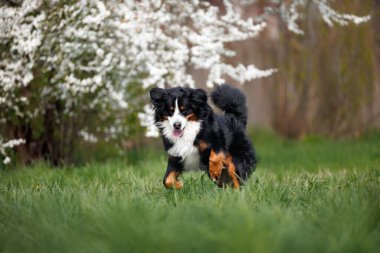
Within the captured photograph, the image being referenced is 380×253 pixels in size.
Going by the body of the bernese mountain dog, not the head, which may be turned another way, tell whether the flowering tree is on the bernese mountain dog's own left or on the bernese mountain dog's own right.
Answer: on the bernese mountain dog's own right

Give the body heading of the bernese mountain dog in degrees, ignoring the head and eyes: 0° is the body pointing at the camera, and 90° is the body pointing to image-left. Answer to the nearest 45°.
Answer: approximately 45°
